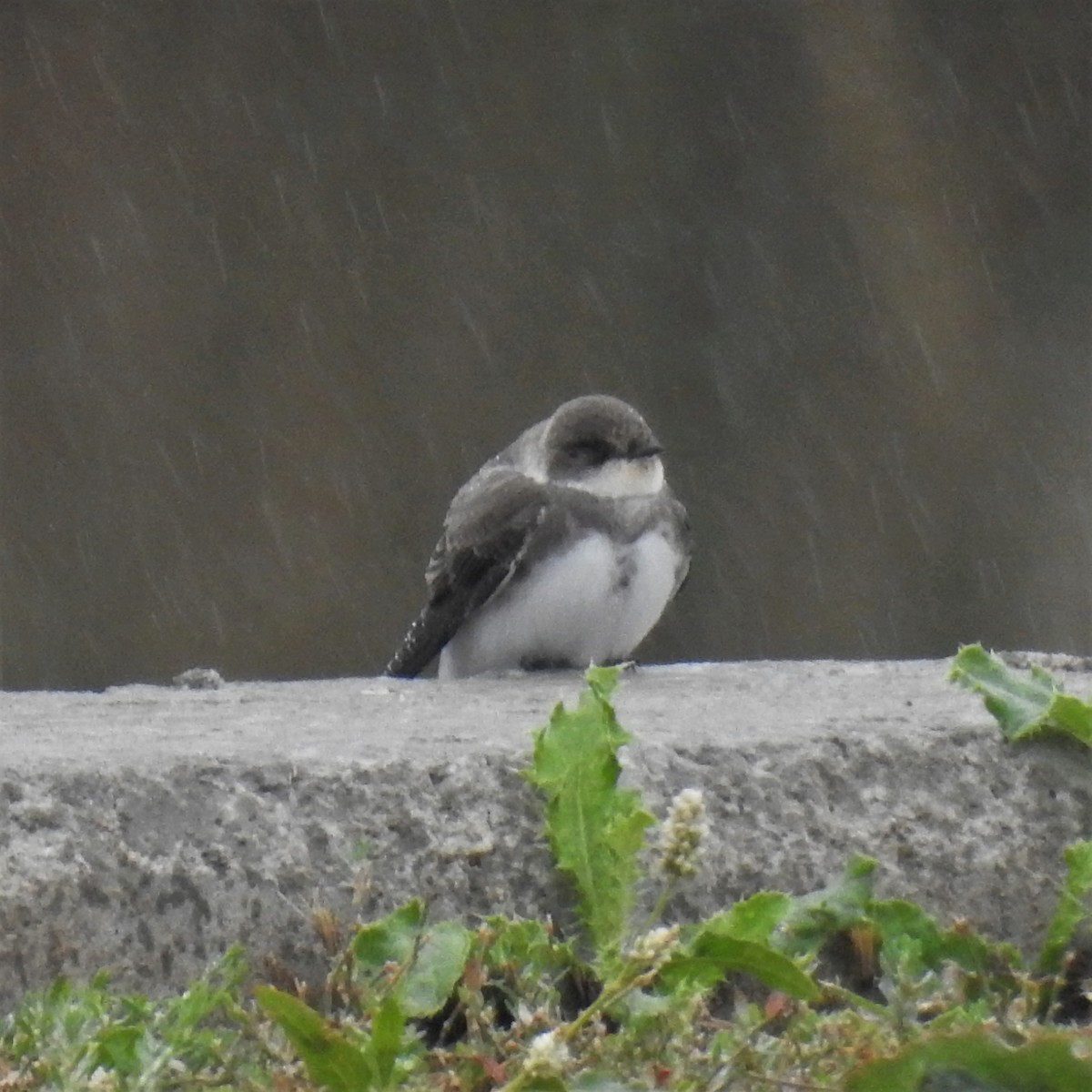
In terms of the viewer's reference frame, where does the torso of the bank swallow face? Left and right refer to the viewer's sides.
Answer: facing the viewer and to the right of the viewer
